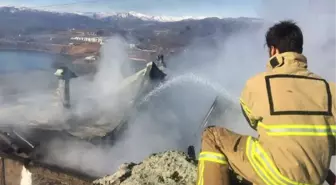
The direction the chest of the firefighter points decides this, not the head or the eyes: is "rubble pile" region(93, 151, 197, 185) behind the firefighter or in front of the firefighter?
in front

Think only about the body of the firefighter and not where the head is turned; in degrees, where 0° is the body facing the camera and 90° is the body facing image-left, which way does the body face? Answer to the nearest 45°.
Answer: approximately 135°

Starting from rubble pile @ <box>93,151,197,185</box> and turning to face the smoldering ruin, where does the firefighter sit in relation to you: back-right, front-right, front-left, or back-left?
back-right

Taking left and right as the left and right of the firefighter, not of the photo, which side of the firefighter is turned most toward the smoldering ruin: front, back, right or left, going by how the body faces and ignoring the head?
front
